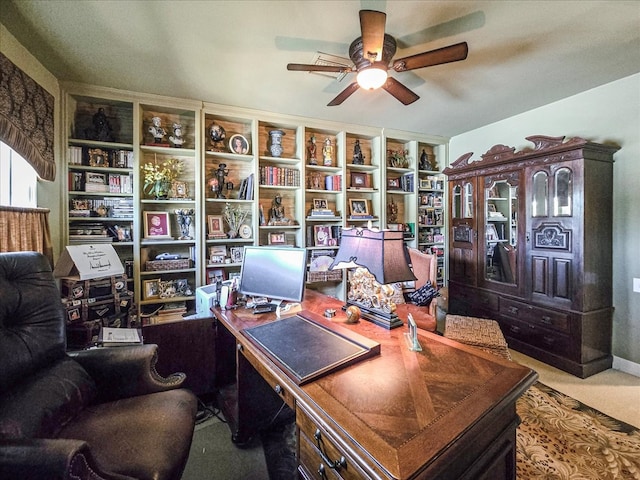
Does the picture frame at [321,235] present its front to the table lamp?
yes

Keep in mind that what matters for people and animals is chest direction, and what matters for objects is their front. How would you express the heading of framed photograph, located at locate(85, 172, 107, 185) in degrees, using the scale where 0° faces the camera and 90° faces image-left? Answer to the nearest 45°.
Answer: approximately 0°

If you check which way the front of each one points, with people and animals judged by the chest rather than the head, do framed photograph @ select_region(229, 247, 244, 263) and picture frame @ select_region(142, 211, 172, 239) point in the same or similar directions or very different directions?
same or similar directions

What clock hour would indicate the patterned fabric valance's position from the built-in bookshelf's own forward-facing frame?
The patterned fabric valance is roughly at 3 o'clock from the built-in bookshelf.

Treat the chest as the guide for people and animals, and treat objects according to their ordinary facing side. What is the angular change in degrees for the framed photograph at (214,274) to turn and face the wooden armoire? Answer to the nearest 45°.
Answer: approximately 45° to its left

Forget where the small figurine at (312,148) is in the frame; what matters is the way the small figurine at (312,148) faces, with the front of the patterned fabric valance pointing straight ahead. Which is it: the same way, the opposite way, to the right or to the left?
to the right

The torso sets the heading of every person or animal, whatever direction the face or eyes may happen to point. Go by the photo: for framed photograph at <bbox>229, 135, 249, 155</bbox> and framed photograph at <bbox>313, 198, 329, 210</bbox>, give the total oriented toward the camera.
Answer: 2

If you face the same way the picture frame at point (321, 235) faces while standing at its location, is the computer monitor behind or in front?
in front

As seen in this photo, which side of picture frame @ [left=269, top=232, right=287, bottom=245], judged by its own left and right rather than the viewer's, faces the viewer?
front

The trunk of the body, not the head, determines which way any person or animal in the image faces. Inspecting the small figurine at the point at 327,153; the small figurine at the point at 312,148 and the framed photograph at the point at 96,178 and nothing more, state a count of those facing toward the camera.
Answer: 3

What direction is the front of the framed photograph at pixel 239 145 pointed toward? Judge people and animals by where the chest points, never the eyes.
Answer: toward the camera

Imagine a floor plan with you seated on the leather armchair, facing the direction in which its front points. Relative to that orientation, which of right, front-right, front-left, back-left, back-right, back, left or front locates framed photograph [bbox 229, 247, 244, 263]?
left

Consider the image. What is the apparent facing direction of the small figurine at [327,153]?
toward the camera

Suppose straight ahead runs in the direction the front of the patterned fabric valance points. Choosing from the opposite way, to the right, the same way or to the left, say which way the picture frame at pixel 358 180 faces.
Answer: to the right
